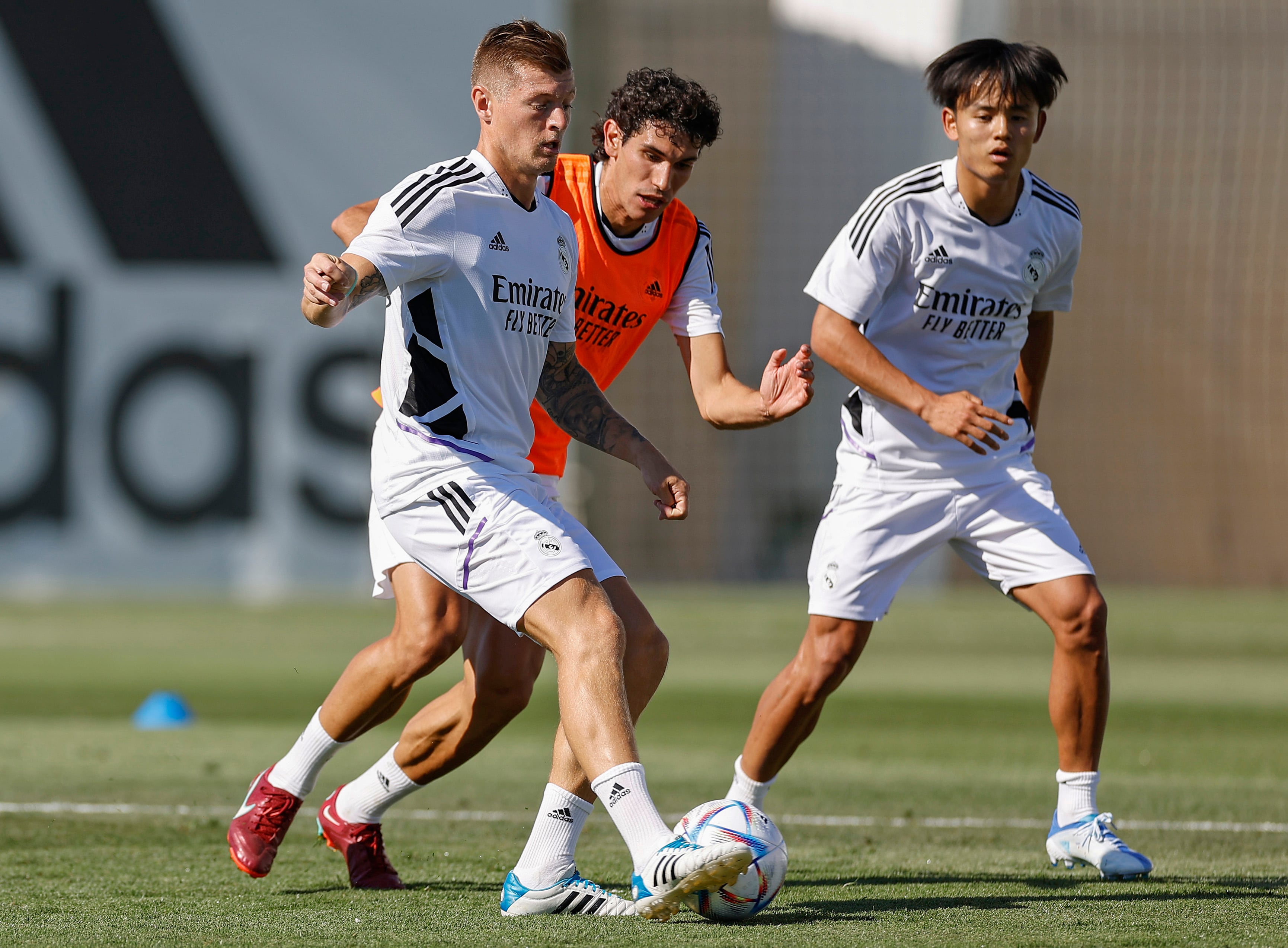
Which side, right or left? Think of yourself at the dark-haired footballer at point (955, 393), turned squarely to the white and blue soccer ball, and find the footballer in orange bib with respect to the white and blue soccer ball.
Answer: right

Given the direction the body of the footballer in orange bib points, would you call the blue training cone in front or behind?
behind

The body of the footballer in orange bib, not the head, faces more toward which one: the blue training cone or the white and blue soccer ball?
the white and blue soccer ball

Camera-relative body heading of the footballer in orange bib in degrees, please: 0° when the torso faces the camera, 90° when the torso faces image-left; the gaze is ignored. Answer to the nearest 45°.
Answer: approximately 315°
